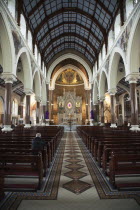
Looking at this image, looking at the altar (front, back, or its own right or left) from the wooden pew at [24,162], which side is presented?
front

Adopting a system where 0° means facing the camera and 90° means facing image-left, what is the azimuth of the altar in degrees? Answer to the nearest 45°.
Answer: approximately 0°
